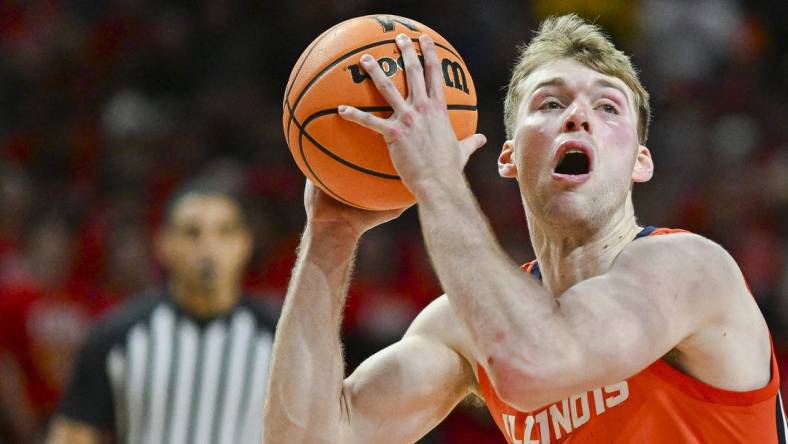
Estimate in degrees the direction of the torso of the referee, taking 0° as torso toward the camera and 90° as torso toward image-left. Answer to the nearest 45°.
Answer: approximately 0°

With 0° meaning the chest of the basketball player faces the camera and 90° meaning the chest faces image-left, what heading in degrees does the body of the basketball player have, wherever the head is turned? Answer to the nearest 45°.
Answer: approximately 45°

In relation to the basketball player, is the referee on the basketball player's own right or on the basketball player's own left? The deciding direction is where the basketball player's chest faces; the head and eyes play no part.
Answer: on the basketball player's own right
